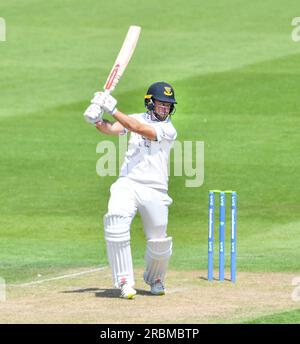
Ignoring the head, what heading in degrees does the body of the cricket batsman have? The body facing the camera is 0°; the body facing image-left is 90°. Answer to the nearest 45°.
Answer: approximately 0°

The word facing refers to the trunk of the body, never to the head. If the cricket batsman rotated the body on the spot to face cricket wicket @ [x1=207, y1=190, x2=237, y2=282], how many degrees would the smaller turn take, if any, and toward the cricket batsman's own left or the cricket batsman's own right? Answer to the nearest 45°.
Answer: approximately 135° to the cricket batsman's own left
